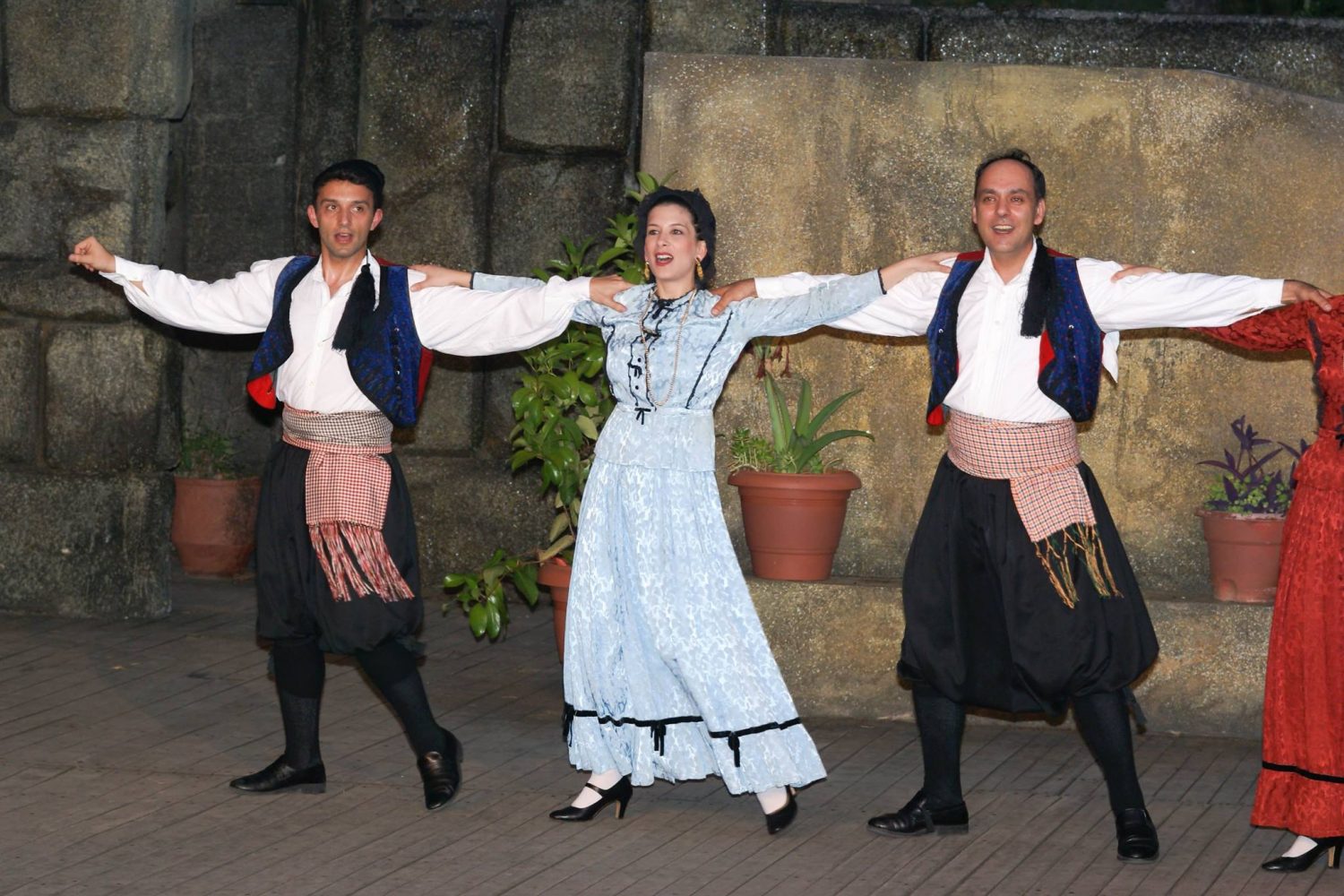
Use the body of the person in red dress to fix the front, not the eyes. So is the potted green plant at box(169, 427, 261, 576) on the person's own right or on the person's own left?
on the person's own right

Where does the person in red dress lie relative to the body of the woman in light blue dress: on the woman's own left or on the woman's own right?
on the woman's own left

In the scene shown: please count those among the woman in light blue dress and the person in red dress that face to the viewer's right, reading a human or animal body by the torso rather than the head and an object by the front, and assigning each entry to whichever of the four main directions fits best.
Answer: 0

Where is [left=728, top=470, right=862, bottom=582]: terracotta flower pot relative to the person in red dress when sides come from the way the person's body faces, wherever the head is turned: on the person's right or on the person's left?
on the person's right

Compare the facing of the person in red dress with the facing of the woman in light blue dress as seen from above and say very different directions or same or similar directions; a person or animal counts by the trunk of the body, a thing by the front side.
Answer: same or similar directions

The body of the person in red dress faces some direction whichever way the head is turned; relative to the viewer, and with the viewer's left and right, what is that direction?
facing the viewer and to the left of the viewer

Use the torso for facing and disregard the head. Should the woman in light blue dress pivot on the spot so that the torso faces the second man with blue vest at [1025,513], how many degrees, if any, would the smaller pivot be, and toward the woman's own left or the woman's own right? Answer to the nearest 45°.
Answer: approximately 135° to the woman's own left

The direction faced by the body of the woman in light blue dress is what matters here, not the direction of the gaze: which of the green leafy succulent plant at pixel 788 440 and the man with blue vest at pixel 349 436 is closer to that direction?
the man with blue vest

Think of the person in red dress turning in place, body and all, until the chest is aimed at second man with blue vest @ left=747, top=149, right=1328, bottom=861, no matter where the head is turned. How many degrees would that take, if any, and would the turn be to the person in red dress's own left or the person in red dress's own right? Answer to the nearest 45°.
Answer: approximately 45° to the person in red dress's own right

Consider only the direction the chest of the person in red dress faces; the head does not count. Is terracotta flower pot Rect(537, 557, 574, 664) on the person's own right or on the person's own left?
on the person's own right

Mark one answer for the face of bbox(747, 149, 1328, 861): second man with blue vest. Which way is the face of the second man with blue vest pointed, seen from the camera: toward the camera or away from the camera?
toward the camera
